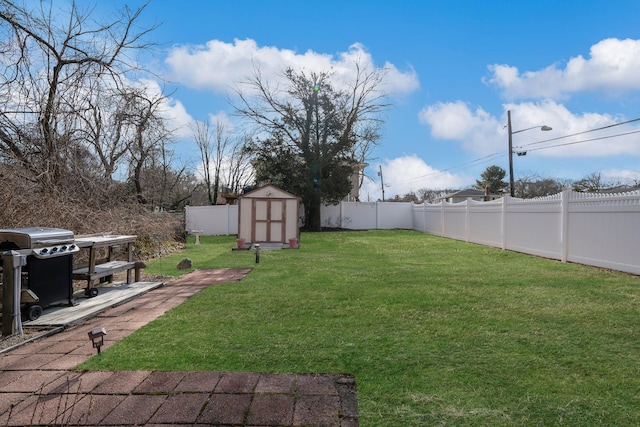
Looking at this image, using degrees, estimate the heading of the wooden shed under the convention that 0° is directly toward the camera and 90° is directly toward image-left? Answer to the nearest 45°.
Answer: approximately 0°

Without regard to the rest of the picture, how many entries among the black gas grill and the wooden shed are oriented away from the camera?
0

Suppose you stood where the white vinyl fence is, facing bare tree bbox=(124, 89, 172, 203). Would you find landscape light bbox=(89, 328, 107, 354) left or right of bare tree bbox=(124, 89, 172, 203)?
left

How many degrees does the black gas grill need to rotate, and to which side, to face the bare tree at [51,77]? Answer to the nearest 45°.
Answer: approximately 135° to its left

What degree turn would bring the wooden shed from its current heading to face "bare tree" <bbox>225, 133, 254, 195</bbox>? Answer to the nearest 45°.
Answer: approximately 180°

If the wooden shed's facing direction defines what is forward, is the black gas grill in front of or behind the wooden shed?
in front

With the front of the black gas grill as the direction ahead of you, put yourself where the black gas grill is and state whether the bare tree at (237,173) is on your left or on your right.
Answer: on your left

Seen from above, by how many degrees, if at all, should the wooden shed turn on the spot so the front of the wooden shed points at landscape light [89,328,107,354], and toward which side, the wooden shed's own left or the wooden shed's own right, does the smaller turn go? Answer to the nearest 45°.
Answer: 0° — it already faces it

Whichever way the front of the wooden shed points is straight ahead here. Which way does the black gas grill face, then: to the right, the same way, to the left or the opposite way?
to the left
